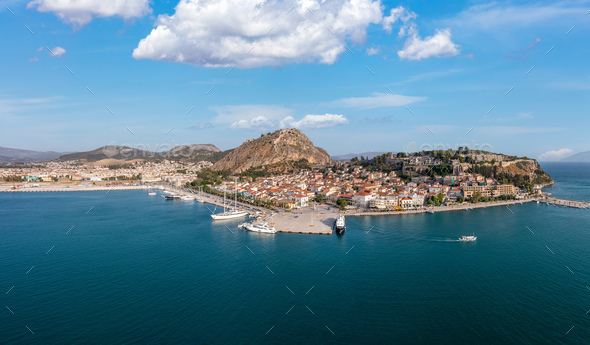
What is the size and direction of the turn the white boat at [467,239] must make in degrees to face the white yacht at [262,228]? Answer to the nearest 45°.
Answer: approximately 180°

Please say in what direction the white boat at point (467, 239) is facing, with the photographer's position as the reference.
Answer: facing to the right of the viewer

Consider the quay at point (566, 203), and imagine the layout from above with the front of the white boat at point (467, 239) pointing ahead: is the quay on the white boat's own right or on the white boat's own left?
on the white boat's own left

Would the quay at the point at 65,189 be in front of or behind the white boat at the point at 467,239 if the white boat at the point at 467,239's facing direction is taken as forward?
behind

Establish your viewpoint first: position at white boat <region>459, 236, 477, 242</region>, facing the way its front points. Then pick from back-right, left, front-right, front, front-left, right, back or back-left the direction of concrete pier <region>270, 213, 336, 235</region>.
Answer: back
